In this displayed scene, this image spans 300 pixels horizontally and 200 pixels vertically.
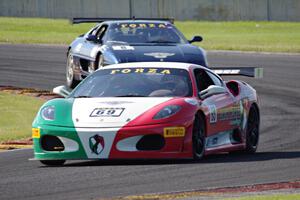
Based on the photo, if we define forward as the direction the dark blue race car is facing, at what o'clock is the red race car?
The red race car is roughly at 12 o'clock from the dark blue race car.

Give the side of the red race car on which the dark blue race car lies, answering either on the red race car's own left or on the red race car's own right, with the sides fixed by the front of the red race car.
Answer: on the red race car's own right

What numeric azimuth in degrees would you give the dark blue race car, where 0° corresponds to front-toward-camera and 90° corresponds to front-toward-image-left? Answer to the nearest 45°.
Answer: approximately 0°

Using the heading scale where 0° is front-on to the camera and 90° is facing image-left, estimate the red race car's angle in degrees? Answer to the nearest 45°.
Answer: approximately 45°
